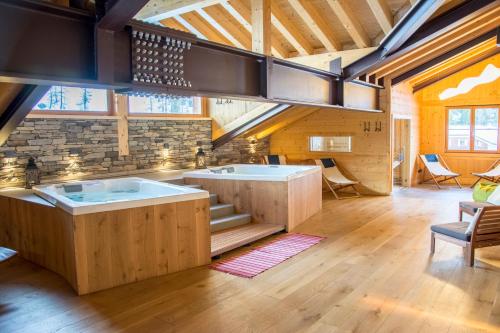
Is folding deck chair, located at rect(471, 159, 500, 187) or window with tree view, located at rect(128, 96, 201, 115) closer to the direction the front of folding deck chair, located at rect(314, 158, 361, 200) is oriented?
the folding deck chair

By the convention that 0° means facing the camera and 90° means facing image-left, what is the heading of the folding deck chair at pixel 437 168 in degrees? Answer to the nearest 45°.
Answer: approximately 315°

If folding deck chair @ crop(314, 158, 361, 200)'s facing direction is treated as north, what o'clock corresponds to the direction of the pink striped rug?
The pink striped rug is roughly at 2 o'clock from the folding deck chair.

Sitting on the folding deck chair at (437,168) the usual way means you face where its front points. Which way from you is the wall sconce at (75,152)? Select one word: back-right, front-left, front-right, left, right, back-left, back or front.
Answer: right

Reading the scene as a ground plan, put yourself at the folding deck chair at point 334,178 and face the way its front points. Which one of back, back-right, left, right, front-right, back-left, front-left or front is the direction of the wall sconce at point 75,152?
right

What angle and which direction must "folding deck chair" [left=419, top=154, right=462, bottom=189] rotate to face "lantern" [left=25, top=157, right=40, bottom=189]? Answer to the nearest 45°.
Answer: approximately 90° to its right

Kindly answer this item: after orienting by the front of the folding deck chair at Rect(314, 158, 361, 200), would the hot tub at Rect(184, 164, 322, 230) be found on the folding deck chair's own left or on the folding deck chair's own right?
on the folding deck chair's own right

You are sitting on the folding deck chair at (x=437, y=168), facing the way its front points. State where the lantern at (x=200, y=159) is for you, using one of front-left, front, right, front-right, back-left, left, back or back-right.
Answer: right

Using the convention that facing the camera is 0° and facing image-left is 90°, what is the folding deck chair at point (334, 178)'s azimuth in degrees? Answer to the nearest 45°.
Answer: approximately 315°

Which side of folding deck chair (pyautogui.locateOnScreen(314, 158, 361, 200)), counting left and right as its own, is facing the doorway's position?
left

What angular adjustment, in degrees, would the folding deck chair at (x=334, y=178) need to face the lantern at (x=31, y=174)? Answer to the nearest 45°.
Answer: approximately 90° to its right
